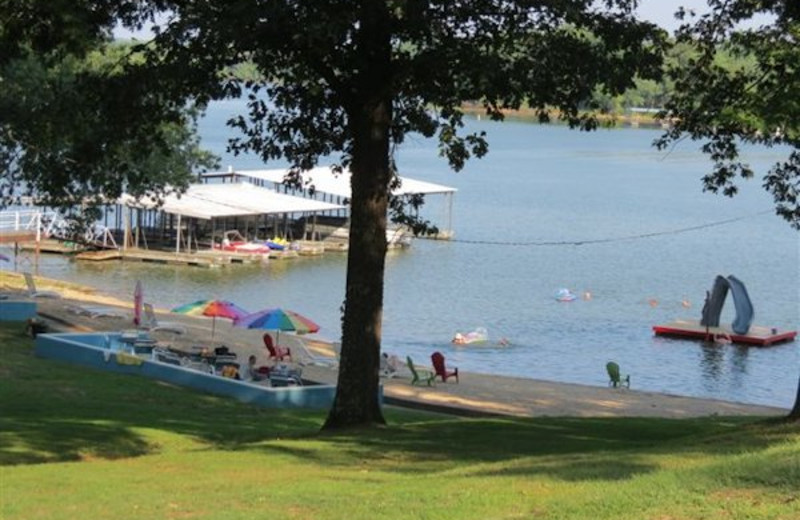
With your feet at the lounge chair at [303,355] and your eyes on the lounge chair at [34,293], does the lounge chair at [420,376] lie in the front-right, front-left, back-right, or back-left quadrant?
back-right

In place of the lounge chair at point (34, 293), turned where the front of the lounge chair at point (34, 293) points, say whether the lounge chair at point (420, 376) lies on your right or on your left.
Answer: on your right
